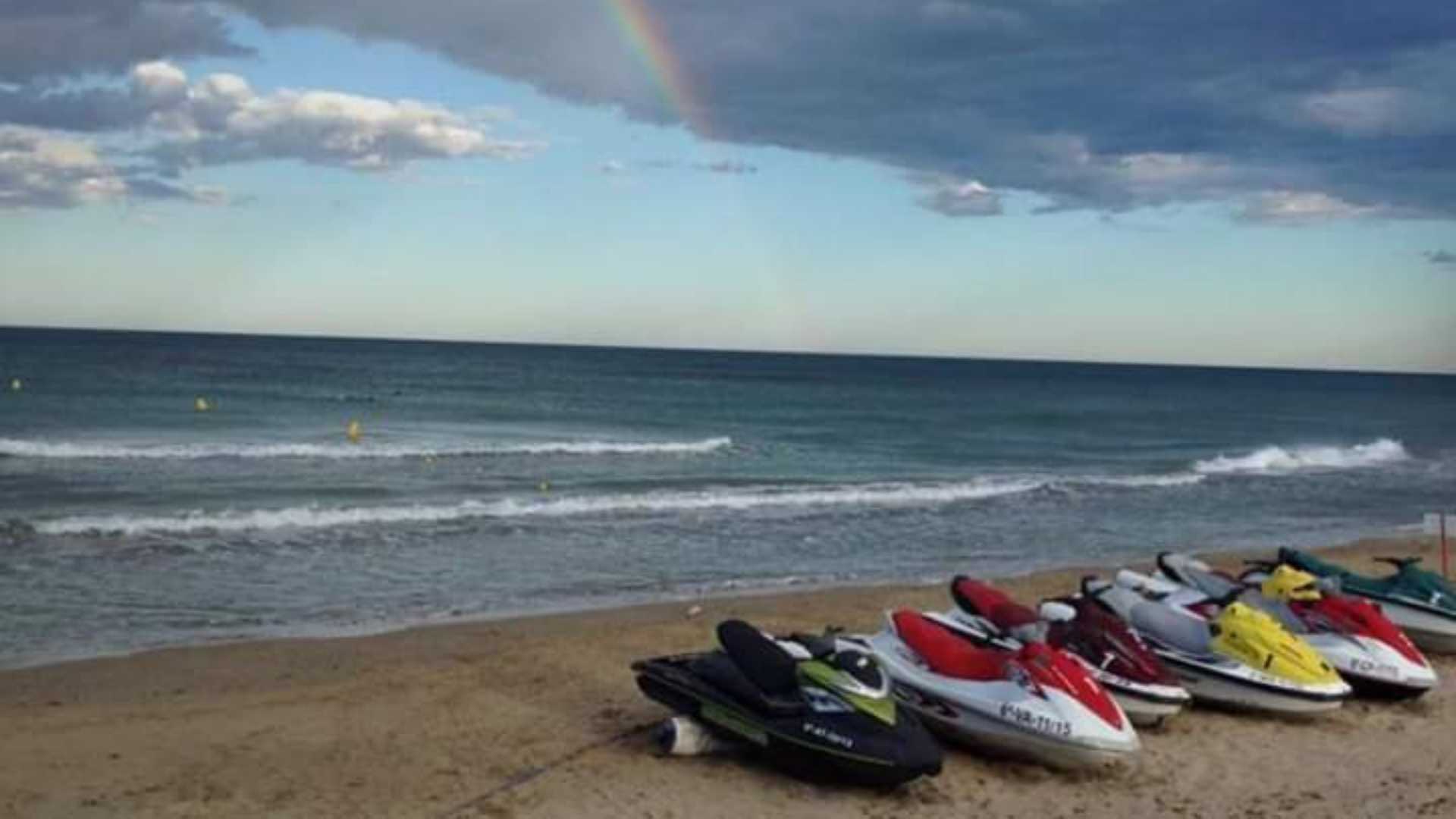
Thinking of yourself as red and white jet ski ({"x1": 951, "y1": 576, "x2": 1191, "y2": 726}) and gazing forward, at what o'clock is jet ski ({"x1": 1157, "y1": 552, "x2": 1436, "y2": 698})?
The jet ski is roughly at 9 o'clock from the red and white jet ski.

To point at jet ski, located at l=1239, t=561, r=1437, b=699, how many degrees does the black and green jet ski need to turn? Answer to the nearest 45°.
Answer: approximately 90° to its left

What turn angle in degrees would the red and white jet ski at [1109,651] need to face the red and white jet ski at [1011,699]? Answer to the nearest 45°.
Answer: approximately 90° to its right

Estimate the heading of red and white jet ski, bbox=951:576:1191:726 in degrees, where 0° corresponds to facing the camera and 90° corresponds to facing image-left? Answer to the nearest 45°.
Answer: approximately 315°

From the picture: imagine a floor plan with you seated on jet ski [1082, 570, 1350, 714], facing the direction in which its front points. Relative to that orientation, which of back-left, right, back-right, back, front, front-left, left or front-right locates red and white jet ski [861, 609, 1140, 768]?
right

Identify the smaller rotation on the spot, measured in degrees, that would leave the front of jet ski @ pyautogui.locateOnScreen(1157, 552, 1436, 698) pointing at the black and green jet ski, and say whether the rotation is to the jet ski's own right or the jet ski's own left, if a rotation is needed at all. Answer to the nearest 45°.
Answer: approximately 90° to the jet ski's own right

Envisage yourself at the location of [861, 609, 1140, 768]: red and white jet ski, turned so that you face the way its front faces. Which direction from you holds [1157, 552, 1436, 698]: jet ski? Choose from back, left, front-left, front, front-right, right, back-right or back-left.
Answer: left

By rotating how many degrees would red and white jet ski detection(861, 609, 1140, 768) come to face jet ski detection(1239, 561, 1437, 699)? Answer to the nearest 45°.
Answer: approximately 90° to its left

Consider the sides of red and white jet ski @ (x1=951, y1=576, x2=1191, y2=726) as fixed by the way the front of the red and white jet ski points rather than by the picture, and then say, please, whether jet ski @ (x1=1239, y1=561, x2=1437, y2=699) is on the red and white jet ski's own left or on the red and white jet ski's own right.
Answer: on the red and white jet ski's own left

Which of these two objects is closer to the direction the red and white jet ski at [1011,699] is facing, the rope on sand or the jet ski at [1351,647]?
the jet ski
